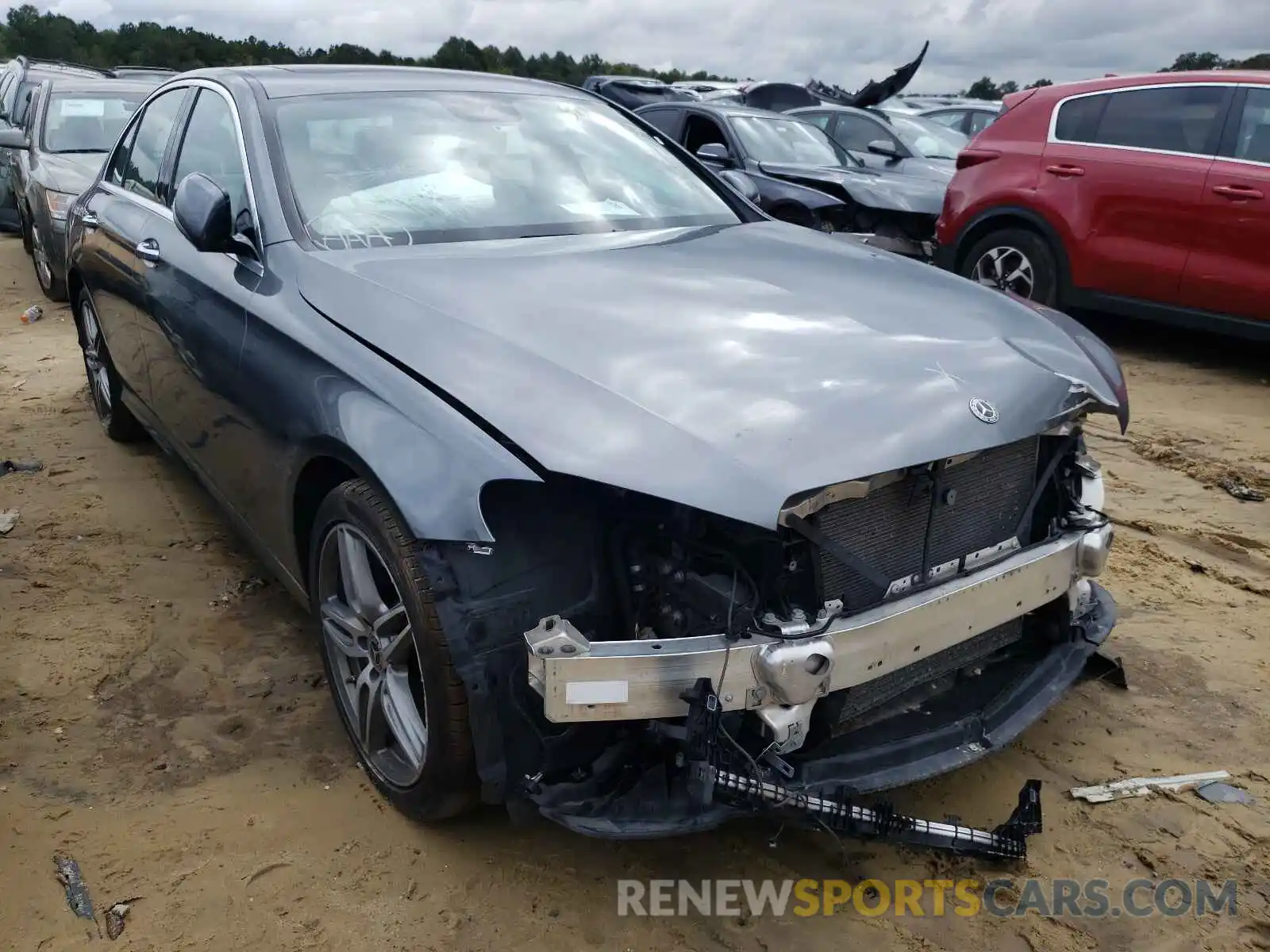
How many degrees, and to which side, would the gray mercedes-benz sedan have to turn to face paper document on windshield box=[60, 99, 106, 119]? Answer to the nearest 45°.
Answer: approximately 180°

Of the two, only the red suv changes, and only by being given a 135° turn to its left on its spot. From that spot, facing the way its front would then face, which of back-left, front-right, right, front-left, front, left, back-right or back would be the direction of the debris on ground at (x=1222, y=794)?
back-left

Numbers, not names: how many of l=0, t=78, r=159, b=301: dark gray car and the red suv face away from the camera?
0

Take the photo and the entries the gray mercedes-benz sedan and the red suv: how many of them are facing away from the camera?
0

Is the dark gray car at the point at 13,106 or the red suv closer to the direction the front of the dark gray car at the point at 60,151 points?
the red suv

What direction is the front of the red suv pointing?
to the viewer's right

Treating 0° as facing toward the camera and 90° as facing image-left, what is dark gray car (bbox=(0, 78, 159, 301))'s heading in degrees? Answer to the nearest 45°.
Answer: approximately 315°

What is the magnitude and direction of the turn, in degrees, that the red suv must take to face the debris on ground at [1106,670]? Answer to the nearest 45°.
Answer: approximately 90° to its right

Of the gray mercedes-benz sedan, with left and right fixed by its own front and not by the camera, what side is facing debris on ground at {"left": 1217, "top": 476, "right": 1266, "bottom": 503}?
left
